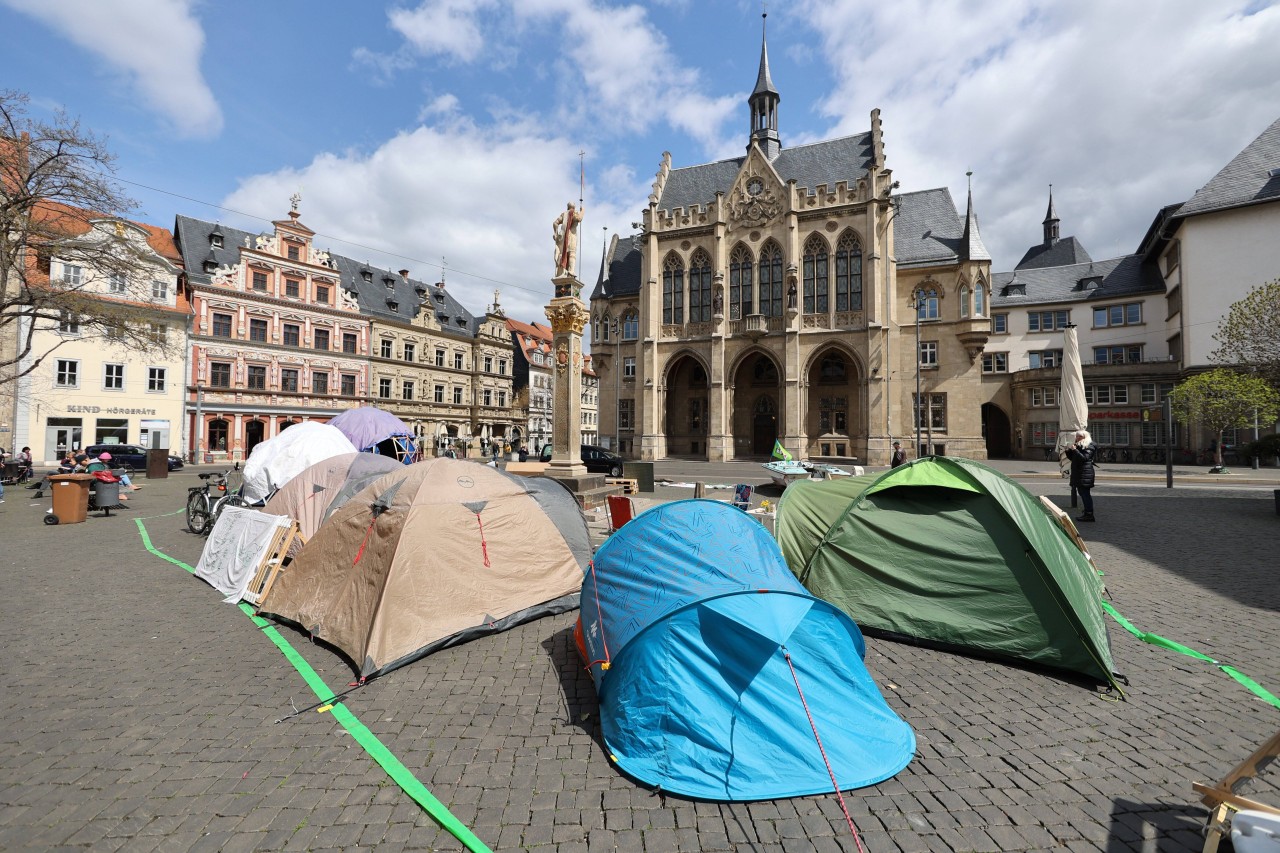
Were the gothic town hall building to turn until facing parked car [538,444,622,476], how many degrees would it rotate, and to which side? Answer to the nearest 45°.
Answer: approximately 45° to its right

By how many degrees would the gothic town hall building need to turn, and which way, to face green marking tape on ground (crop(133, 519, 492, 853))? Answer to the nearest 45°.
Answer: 0° — it already faces it

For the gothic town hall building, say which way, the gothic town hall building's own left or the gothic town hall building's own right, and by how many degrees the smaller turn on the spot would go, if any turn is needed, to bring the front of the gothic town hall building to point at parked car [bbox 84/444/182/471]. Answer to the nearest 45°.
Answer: approximately 45° to the gothic town hall building's own right

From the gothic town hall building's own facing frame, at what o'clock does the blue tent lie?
The blue tent is roughly at 12 o'clock from the gothic town hall building.

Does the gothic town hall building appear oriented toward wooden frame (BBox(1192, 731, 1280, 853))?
yes

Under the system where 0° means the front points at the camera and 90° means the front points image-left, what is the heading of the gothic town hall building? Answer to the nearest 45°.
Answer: approximately 0°

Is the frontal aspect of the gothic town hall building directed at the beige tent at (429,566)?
yes
